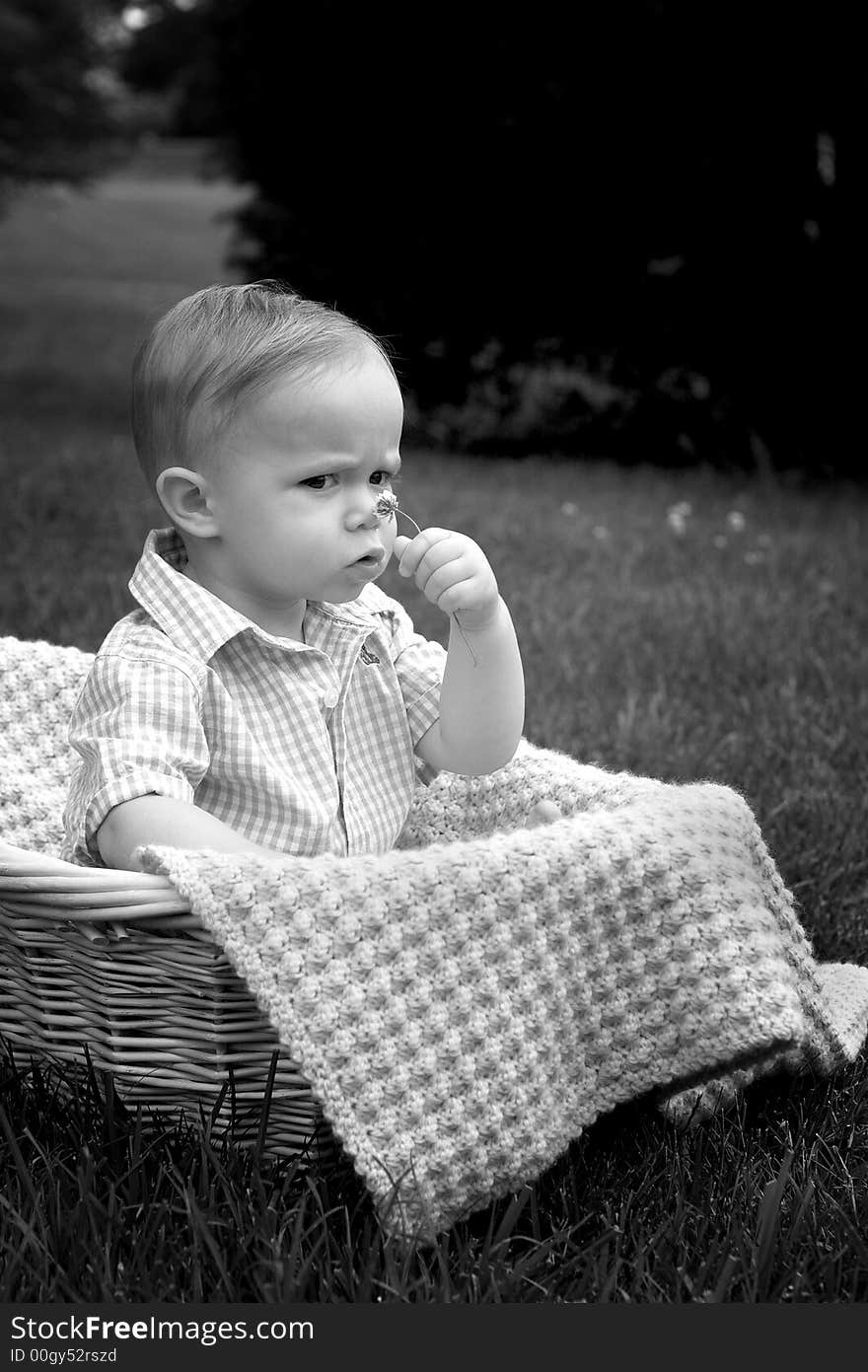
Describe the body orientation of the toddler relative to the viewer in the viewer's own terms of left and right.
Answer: facing the viewer and to the right of the viewer

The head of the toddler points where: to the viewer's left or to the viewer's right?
to the viewer's right

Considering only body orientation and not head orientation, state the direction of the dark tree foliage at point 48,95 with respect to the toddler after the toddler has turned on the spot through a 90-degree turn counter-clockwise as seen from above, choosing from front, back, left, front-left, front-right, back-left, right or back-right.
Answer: front-left

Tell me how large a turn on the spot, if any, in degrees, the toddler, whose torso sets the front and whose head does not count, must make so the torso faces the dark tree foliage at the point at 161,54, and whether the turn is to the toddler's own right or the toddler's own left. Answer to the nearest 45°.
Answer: approximately 135° to the toddler's own left
